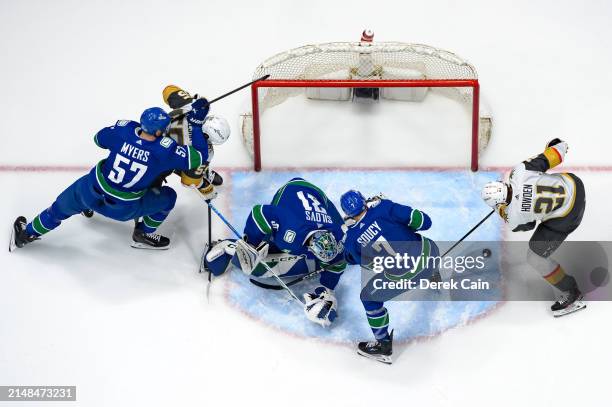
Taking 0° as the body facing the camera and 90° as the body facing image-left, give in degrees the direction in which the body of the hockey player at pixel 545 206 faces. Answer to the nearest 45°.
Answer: approximately 90°

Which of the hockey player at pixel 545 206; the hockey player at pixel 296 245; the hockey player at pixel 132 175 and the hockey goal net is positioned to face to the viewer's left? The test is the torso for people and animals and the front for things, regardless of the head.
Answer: the hockey player at pixel 545 206

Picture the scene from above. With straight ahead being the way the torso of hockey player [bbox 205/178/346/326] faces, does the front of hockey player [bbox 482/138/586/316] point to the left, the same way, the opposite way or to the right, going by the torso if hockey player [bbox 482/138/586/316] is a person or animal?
to the right

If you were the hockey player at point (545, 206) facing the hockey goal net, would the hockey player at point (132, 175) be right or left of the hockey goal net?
left

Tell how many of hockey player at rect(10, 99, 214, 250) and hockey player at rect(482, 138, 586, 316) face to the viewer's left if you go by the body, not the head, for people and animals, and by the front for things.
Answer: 1

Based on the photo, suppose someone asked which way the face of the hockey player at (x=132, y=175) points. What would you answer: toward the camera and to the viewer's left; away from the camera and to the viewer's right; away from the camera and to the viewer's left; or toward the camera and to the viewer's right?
away from the camera and to the viewer's right

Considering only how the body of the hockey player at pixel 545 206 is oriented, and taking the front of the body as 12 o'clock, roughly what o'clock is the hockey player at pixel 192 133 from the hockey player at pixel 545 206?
the hockey player at pixel 192 133 is roughly at 12 o'clock from the hockey player at pixel 545 206.

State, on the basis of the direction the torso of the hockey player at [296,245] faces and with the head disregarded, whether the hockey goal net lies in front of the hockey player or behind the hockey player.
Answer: behind

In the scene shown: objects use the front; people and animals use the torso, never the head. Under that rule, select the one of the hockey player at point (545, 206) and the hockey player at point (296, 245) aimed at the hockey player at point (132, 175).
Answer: the hockey player at point (545, 206)

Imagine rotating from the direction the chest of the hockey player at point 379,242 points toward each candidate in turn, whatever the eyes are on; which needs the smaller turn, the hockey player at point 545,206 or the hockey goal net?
the hockey goal net

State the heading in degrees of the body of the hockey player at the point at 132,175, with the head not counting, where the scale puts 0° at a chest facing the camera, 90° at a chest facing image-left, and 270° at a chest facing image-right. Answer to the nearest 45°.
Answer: approximately 225°

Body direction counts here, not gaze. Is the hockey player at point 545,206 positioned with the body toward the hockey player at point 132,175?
yes
